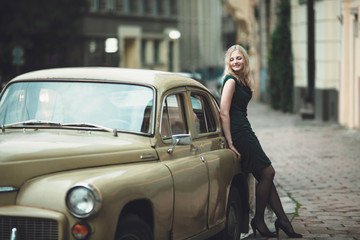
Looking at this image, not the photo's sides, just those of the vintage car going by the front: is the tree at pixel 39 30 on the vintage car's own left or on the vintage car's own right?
on the vintage car's own right

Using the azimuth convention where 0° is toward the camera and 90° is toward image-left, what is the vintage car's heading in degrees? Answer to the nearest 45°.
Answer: approximately 45°
